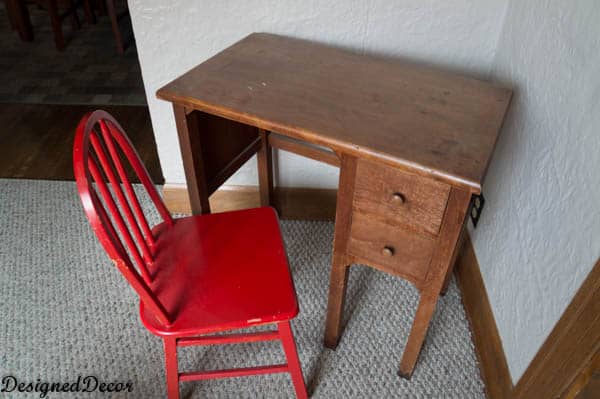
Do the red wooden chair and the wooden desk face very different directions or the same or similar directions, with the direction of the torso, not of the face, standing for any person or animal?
very different directions

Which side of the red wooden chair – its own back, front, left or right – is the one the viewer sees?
right
